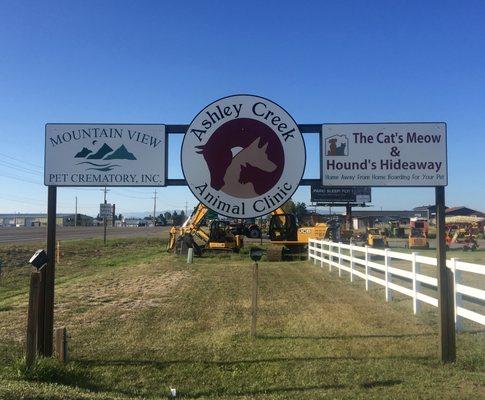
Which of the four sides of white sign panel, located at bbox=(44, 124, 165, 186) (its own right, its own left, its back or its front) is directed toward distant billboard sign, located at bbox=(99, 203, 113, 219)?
back

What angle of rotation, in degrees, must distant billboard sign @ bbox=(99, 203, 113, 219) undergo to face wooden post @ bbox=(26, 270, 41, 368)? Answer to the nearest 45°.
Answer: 0° — it already faces it

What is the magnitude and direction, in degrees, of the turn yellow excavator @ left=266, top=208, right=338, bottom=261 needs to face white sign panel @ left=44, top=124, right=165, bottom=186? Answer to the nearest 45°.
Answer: approximately 45° to its left

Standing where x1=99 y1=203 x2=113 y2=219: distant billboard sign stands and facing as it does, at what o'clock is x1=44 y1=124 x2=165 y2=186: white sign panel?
The white sign panel is roughly at 12 o'clock from the distant billboard sign.

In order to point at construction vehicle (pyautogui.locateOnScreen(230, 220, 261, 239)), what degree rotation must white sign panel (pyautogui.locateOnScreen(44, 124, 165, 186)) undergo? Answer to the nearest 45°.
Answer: approximately 180°

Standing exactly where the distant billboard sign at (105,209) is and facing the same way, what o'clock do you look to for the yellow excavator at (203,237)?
The yellow excavator is roughly at 11 o'clock from the distant billboard sign.

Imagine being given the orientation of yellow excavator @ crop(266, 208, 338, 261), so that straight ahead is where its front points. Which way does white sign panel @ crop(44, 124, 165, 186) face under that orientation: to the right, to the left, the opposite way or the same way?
to the left

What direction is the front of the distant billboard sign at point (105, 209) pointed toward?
toward the camera

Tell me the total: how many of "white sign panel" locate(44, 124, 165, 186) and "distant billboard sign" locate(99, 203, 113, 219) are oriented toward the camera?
2

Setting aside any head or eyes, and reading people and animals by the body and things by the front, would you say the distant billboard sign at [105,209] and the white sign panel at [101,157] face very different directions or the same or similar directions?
same or similar directions
